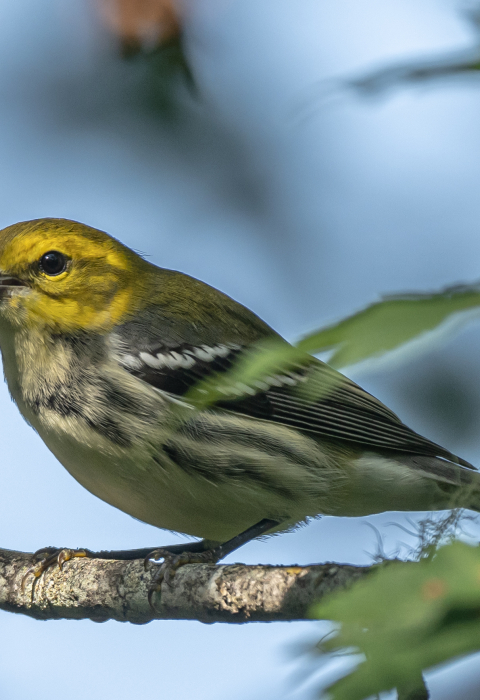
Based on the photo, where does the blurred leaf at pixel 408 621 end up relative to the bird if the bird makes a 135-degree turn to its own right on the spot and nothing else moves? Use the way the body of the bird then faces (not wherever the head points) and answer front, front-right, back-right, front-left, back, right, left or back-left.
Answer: back-right

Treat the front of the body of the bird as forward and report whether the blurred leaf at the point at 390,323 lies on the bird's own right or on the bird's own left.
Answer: on the bird's own left

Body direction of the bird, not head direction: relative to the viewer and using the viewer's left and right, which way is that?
facing to the left of the viewer
